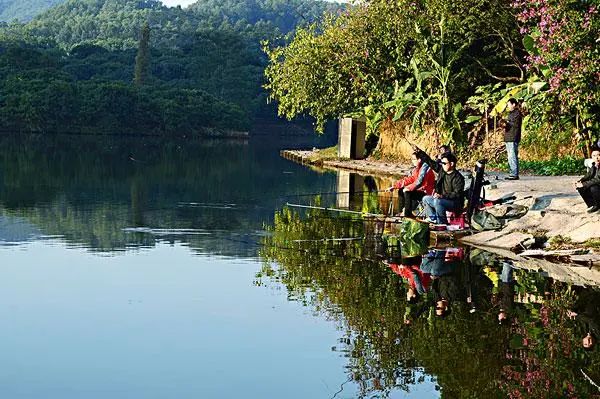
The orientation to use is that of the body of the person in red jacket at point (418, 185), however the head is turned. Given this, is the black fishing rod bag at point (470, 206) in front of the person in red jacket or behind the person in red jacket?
behind

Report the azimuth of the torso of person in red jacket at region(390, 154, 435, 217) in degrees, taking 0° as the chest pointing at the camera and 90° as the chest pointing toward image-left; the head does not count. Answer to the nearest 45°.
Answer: approximately 90°

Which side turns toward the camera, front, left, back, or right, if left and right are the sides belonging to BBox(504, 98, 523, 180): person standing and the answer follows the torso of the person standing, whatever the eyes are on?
left
